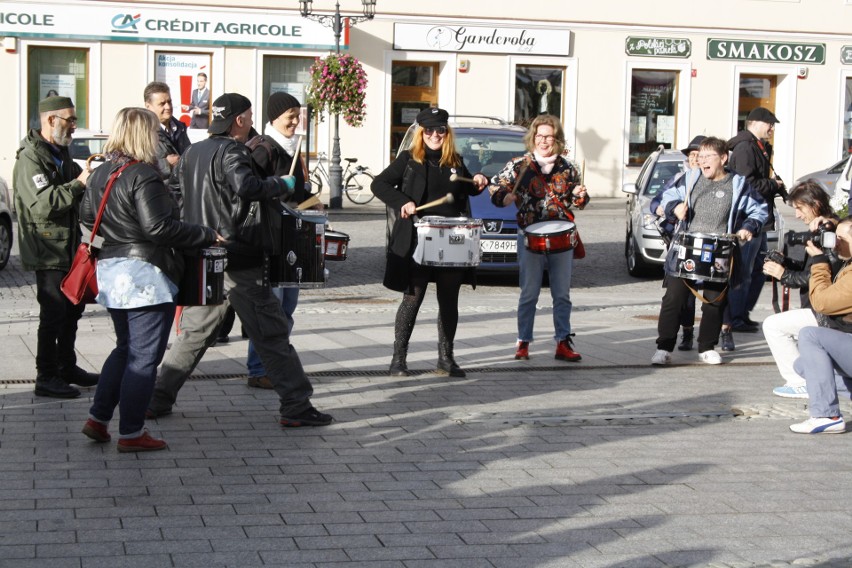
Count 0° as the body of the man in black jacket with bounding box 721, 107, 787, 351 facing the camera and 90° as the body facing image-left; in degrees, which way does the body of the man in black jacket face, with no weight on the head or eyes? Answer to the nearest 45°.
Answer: approximately 270°

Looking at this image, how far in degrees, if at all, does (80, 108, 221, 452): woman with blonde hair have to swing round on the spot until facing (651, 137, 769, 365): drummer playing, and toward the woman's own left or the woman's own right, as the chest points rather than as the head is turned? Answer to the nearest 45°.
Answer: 0° — they already face them

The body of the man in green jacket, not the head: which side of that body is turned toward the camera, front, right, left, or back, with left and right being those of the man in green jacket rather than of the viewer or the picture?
right

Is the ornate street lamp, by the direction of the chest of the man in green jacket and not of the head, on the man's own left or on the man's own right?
on the man's own left

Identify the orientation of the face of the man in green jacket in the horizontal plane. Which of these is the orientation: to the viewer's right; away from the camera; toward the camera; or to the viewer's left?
to the viewer's right

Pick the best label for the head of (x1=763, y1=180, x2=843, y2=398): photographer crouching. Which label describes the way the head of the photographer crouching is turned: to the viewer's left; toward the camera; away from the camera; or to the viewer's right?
to the viewer's left

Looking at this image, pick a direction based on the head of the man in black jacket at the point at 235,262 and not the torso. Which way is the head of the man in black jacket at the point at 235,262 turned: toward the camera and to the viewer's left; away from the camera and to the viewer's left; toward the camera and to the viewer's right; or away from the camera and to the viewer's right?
away from the camera and to the viewer's right

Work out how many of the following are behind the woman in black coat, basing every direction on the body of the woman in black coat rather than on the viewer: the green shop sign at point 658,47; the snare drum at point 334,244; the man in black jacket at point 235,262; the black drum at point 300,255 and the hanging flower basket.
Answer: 2

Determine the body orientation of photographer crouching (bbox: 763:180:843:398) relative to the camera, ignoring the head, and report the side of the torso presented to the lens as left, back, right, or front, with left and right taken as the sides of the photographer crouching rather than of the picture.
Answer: left

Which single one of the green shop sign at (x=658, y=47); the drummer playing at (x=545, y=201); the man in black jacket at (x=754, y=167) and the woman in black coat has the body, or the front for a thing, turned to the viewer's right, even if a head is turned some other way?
the man in black jacket

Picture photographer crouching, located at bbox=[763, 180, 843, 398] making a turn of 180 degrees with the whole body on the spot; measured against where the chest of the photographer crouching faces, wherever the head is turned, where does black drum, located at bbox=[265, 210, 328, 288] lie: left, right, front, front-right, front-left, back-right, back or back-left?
back-right

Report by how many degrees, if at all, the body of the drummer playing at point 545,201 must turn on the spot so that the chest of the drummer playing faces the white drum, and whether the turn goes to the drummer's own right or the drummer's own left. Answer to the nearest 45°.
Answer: approximately 45° to the drummer's own right

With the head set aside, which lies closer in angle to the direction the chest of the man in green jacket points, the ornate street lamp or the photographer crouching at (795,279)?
the photographer crouching
